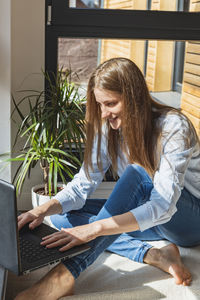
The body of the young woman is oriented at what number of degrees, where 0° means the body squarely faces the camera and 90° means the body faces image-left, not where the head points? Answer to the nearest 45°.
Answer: approximately 45°

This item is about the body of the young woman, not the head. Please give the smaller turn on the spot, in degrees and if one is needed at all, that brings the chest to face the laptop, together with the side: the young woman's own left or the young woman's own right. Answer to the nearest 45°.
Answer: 0° — they already face it

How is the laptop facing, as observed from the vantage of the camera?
facing away from the viewer and to the right of the viewer

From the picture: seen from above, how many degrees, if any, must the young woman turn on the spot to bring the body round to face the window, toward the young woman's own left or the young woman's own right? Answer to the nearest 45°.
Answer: approximately 135° to the young woman's own right

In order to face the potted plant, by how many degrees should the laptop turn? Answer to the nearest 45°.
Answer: approximately 45° to its left

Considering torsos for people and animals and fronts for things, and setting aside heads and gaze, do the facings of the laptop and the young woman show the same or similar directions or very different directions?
very different directions
